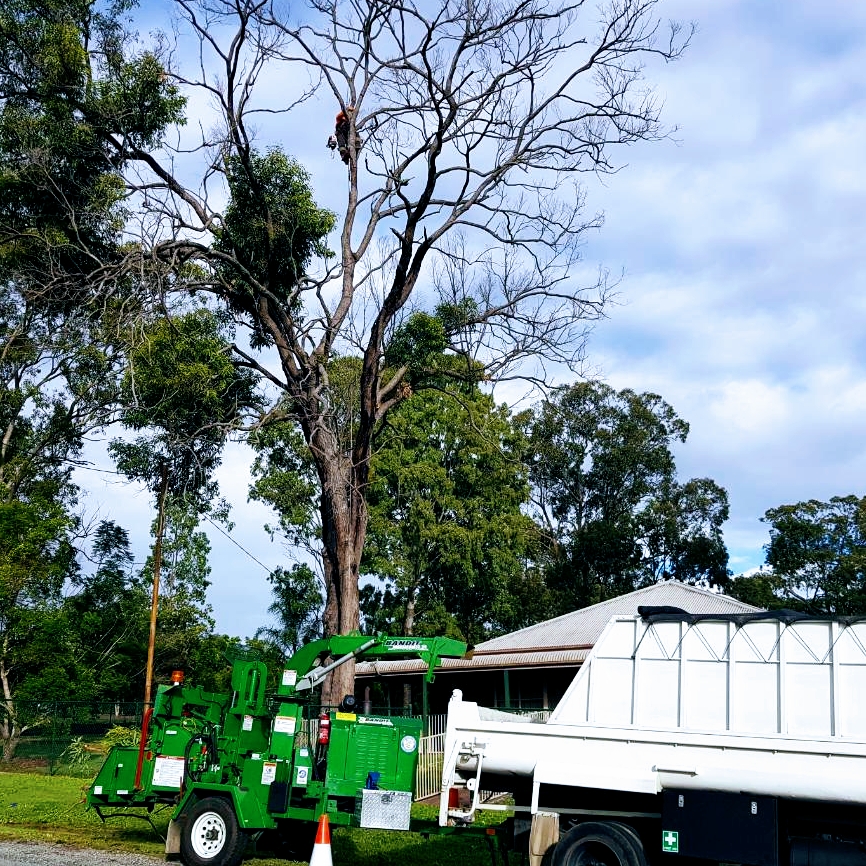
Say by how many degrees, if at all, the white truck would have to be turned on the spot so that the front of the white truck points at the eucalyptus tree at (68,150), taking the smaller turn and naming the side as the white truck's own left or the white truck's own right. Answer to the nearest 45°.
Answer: approximately 135° to the white truck's own left

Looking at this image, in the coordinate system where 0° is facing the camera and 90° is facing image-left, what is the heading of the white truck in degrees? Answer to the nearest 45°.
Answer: approximately 270°

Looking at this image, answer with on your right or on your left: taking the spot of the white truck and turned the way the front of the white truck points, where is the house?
on your left

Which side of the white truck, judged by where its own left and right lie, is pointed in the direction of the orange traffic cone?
back

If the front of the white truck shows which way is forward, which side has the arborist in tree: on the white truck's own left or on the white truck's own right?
on the white truck's own left

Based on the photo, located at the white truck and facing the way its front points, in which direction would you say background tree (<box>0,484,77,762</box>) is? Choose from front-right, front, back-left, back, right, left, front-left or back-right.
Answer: back-left
